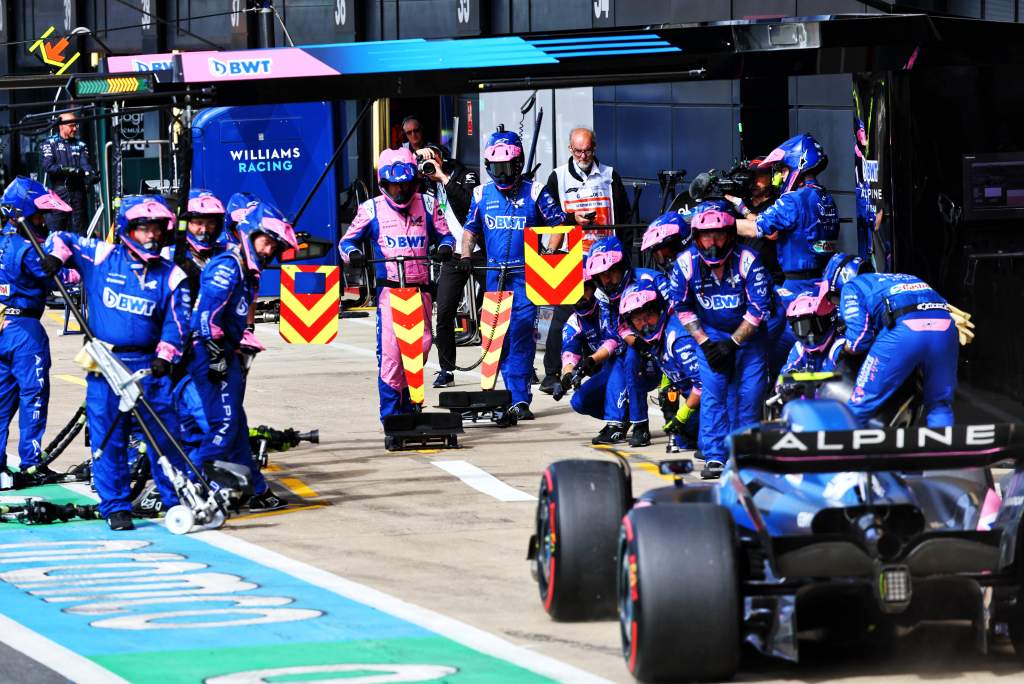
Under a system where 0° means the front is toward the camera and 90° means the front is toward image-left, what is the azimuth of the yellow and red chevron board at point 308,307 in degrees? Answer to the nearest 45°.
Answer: approximately 0°

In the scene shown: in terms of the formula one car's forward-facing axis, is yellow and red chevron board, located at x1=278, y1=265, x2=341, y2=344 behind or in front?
in front

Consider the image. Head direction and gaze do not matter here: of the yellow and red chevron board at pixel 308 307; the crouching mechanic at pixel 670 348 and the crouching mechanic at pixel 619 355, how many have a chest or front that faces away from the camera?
0

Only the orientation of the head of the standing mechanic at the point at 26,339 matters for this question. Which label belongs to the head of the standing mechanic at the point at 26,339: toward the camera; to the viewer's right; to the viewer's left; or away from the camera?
to the viewer's right

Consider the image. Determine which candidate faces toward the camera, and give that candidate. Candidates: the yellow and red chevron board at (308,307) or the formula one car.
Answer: the yellow and red chevron board

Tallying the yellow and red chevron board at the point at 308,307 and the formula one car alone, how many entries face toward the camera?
1

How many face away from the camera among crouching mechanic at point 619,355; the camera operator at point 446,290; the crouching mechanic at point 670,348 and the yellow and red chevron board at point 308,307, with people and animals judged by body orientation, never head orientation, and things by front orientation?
0

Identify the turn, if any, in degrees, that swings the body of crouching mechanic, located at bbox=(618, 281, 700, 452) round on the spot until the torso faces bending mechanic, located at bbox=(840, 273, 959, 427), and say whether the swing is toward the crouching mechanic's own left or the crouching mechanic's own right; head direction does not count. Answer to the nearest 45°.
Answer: approximately 90° to the crouching mechanic's own left

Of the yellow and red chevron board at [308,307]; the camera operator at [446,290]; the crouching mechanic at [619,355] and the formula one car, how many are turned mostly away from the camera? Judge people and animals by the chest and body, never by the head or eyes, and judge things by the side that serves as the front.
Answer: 1

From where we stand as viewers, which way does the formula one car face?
facing away from the viewer

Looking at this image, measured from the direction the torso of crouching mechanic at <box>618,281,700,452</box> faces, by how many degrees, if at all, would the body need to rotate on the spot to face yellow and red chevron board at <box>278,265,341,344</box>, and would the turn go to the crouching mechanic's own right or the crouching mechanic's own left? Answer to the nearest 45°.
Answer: approximately 90° to the crouching mechanic's own right

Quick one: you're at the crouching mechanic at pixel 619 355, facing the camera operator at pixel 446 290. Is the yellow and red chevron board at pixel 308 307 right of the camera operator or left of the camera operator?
left
